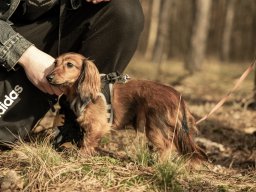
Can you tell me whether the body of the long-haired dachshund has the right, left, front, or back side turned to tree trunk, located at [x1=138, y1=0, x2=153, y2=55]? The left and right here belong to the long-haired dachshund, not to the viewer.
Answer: right

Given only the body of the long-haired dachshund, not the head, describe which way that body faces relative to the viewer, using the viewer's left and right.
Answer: facing to the left of the viewer

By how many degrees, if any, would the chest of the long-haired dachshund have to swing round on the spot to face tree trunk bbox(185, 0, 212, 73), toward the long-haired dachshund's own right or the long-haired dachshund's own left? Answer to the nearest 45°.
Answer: approximately 90° to the long-haired dachshund's own right
